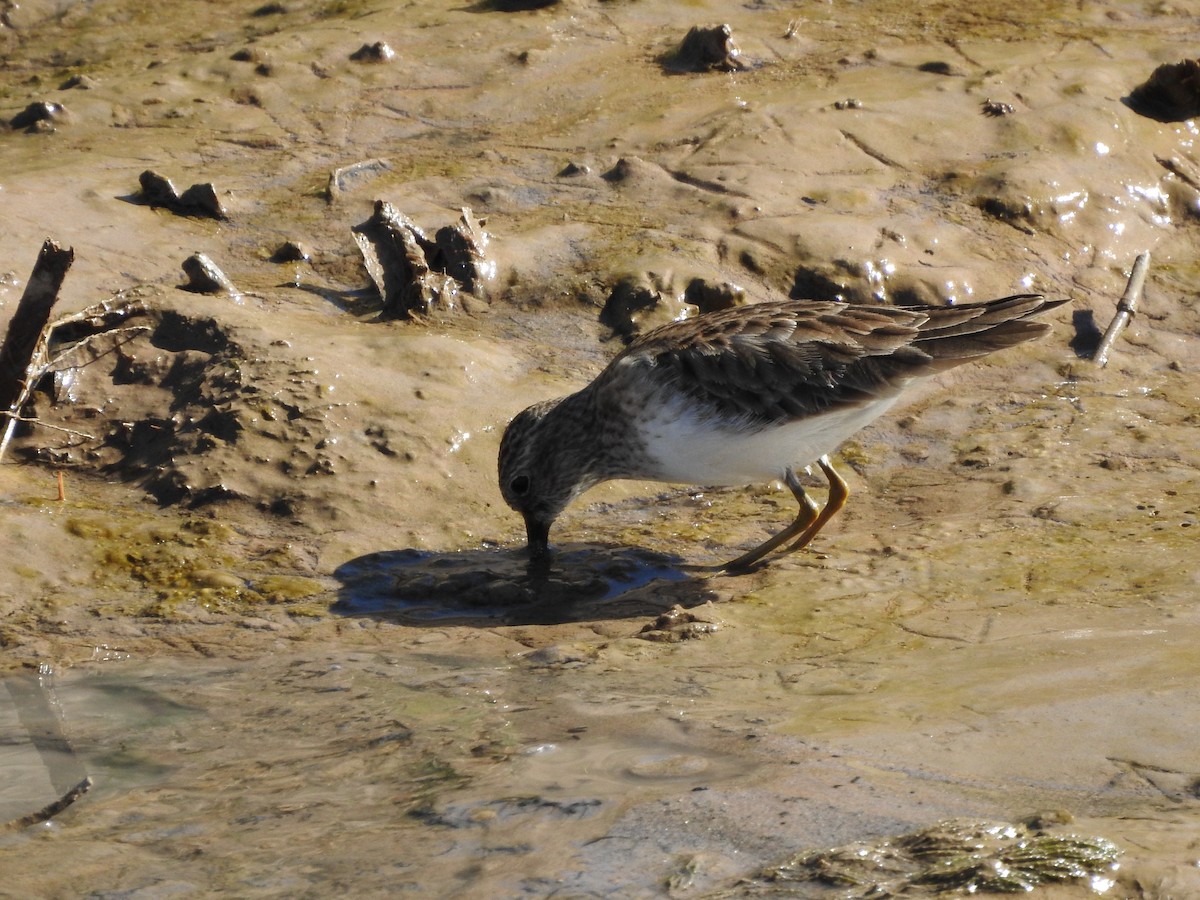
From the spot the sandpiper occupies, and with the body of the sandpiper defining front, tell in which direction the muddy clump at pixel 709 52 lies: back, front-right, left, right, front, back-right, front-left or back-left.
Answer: right

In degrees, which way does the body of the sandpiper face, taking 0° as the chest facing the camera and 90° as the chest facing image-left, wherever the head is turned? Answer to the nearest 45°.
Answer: approximately 90°

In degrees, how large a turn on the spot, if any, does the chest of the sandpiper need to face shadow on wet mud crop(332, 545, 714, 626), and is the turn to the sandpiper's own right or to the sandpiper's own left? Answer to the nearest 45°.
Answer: approximately 45° to the sandpiper's own left

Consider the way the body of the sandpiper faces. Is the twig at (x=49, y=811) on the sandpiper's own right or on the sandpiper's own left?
on the sandpiper's own left

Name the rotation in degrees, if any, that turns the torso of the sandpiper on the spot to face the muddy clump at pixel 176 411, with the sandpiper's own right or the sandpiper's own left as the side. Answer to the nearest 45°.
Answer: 0° — it already faces it

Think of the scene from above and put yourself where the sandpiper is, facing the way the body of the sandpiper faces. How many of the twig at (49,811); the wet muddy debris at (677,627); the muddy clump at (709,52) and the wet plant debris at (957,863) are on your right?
1

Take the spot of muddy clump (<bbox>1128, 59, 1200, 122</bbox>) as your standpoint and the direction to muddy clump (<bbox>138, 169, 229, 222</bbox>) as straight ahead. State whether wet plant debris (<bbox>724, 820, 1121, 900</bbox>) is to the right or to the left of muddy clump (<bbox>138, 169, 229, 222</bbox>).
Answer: left

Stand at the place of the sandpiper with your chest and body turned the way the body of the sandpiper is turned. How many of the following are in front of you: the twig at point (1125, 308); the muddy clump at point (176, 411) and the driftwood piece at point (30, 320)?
2

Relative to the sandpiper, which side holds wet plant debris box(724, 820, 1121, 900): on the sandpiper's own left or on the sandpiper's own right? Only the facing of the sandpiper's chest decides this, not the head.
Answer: on the sandpiper's own left

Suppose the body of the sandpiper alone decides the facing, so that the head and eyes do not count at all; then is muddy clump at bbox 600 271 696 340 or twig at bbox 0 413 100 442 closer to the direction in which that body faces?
the twig

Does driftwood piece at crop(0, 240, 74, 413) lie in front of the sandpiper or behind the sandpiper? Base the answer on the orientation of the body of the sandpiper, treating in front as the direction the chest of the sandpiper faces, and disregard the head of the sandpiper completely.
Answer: in front

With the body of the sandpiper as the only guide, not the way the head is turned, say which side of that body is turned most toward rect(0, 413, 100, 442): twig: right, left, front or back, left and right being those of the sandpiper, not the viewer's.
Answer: front

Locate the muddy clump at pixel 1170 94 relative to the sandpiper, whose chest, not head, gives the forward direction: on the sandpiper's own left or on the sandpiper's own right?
on the sandpiper's own right

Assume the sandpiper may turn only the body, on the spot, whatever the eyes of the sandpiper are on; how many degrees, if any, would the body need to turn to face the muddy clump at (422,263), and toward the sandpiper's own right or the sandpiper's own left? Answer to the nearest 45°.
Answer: approximately 45° to the sandpiper's own right
